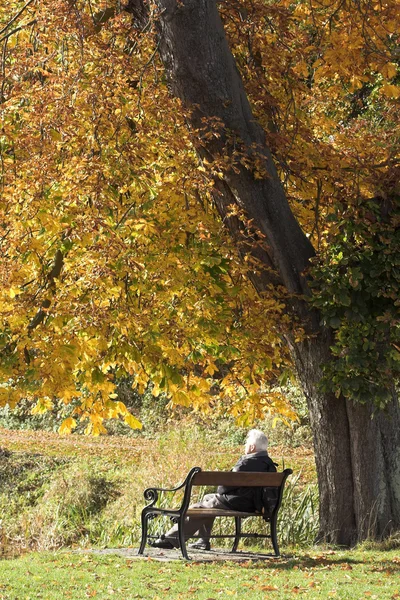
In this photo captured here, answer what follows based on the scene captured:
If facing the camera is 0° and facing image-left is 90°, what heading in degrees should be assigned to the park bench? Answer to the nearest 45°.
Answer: approximately 135°

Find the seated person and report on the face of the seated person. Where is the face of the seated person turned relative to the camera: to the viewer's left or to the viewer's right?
to the viewer's left
